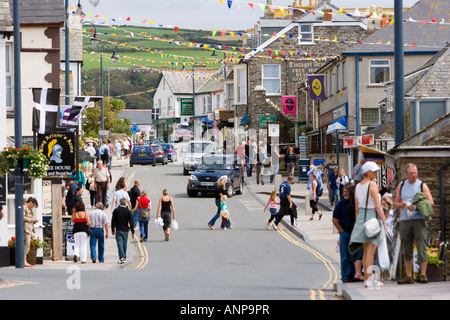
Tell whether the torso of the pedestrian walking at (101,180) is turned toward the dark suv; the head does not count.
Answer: no

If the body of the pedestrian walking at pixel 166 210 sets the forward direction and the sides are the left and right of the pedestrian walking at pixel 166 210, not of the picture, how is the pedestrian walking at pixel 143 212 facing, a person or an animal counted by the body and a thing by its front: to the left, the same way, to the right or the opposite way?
the same way

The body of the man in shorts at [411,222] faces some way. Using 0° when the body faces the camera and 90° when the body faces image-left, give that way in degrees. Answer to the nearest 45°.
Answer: approximately 0°

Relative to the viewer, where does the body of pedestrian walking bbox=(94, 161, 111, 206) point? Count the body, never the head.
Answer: toward the camera
